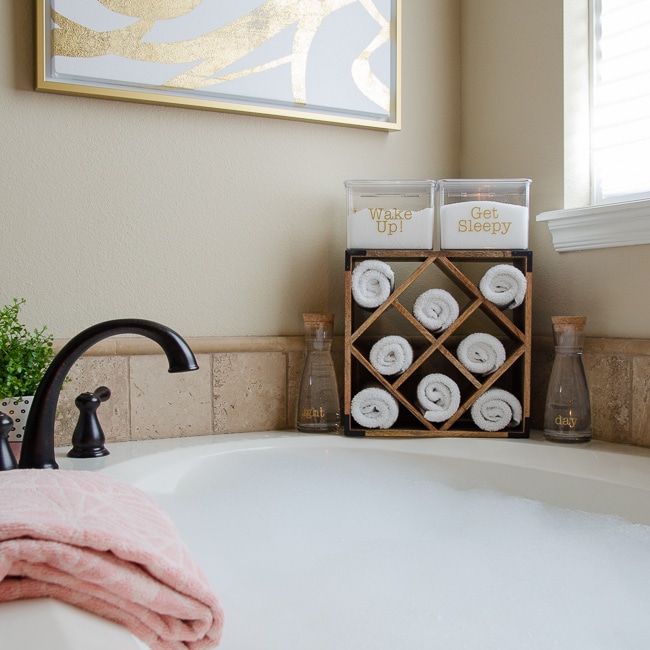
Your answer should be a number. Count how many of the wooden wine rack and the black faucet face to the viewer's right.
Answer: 1

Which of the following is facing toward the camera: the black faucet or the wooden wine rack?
the wooden wine rack

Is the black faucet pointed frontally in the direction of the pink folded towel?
no

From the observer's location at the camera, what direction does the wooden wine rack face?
facing the viewer

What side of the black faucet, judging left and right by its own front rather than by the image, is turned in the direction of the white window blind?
front

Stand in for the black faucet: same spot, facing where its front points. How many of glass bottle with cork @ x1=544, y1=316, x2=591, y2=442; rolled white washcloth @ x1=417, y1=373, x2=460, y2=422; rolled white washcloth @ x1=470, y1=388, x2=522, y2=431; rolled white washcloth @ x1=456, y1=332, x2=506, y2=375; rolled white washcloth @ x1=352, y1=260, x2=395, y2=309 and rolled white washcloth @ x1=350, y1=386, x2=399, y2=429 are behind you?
0

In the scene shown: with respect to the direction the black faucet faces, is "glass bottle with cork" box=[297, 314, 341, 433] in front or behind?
in front

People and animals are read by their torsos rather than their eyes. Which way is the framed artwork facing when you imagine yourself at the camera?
facing the viewer and to the right of the viewer

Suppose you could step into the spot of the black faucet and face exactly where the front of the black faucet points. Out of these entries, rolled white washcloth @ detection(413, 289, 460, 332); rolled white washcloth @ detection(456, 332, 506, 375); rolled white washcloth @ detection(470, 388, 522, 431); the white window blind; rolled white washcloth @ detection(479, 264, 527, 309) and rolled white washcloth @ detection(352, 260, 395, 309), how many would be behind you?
0

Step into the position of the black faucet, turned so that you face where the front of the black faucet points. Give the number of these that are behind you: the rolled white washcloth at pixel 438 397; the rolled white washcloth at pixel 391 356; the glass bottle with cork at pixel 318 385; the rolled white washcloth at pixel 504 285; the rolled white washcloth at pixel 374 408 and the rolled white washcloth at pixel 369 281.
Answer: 0

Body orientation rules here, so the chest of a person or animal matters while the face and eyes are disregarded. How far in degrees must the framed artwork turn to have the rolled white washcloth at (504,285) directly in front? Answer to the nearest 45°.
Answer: approximately 45° to its left

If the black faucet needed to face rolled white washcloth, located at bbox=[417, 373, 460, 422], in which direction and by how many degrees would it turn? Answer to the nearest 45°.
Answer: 0° — it already faces it

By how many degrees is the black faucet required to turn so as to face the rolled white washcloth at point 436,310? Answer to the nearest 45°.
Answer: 0° — it already faces it

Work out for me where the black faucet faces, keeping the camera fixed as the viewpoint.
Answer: facing to the right of the viewer
